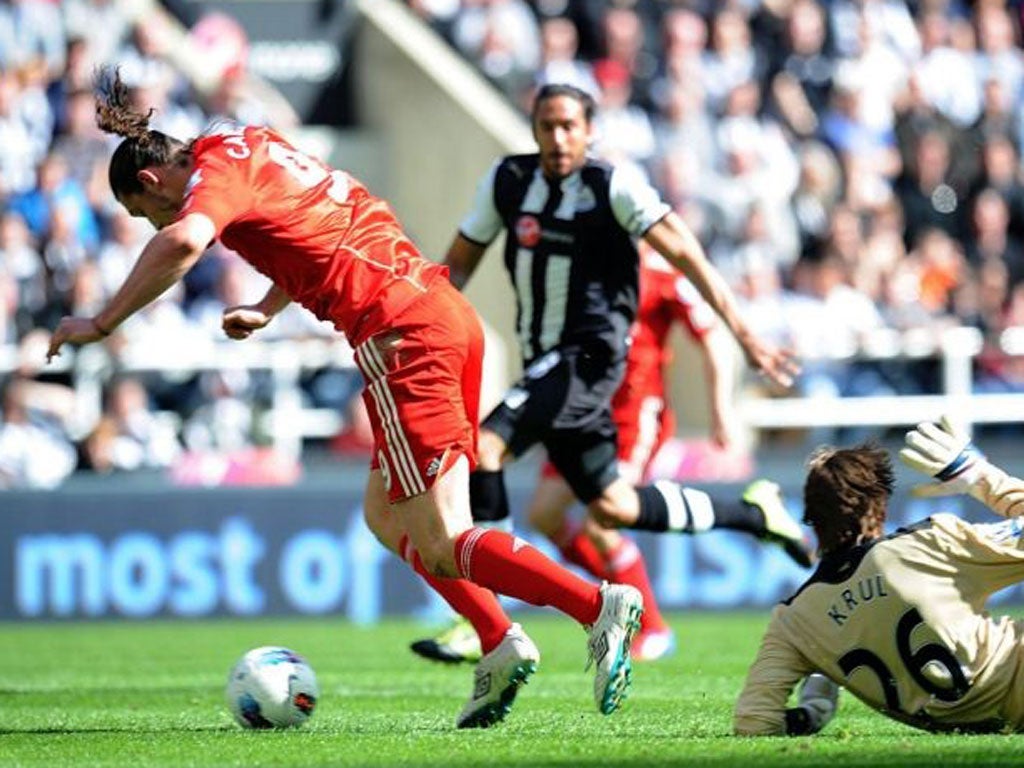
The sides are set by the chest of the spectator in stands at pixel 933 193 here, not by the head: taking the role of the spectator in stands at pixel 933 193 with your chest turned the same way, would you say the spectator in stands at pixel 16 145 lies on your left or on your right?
on your right

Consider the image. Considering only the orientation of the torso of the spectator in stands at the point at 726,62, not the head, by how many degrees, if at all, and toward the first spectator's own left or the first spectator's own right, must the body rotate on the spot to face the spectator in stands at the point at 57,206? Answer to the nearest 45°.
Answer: approximately 45° to the first spectator's own right

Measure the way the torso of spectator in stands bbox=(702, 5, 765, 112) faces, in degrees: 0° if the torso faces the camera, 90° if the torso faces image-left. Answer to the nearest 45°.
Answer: approximately 0°

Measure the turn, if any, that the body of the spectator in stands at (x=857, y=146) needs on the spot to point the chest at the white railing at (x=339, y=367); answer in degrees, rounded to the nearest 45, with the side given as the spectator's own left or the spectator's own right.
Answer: approximately 45° to the spectator's own right

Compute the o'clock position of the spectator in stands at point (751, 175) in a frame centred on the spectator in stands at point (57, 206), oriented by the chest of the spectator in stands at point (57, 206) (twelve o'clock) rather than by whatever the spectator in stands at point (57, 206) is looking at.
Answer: the spectator in stands at point (751, 175) is roughly at 9 o'clock from the spectator in stands at point (57, 206).

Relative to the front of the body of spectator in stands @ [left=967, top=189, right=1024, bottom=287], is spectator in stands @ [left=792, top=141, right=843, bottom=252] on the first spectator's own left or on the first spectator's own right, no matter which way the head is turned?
on the first spectator's own right

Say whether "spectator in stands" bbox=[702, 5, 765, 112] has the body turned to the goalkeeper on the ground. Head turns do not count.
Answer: yes
